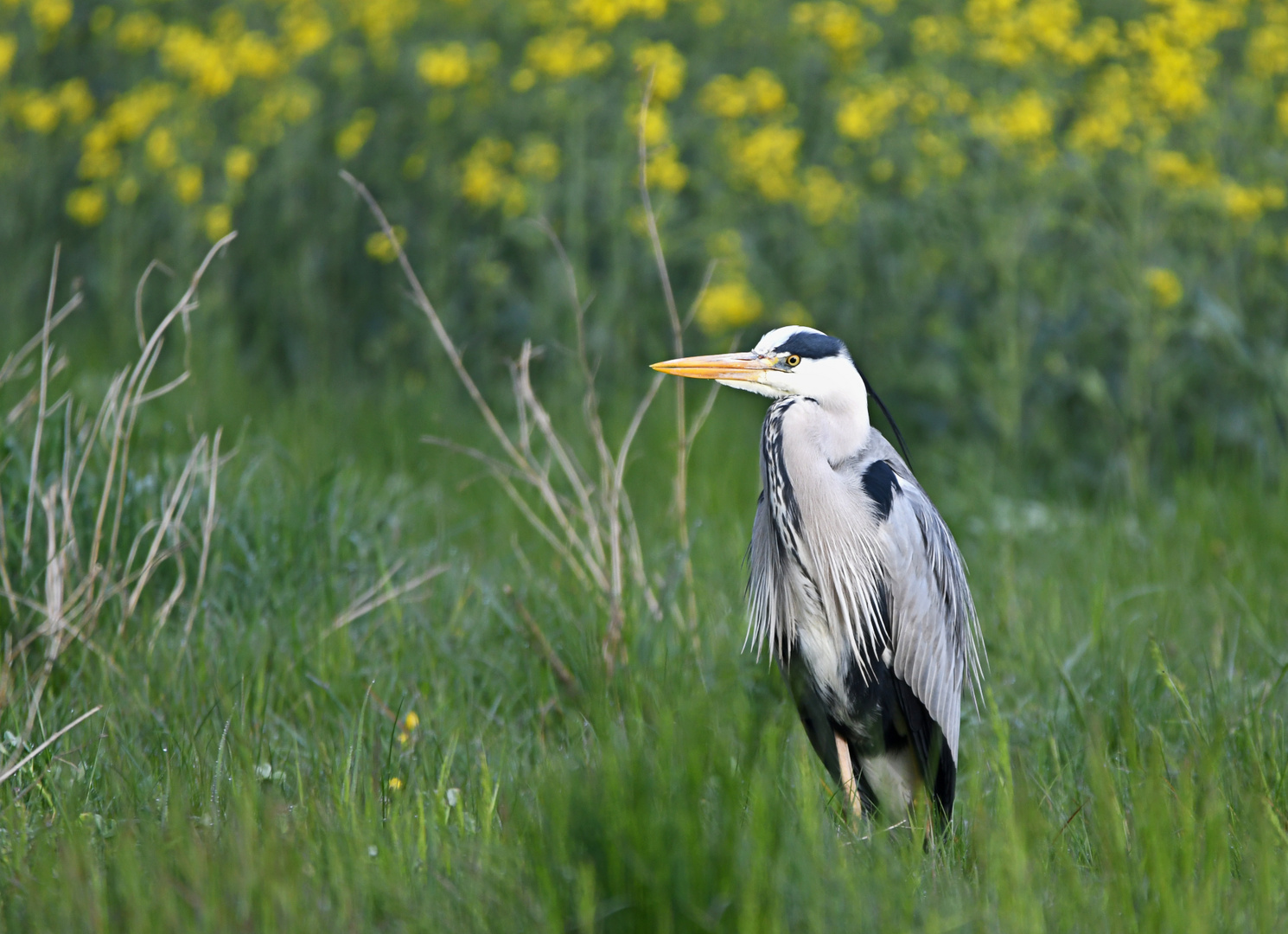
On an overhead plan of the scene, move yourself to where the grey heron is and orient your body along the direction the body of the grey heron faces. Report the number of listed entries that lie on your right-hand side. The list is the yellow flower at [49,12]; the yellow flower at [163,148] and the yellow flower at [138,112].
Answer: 3

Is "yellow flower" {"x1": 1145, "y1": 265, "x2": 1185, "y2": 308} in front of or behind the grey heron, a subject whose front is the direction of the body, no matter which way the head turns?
behind

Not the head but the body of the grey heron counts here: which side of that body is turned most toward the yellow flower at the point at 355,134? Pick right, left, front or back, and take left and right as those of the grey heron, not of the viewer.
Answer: right

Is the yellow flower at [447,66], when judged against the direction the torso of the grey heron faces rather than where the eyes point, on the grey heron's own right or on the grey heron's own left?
on the grey heron's own right

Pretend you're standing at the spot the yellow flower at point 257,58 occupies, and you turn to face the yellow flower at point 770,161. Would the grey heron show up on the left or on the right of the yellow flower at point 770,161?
right

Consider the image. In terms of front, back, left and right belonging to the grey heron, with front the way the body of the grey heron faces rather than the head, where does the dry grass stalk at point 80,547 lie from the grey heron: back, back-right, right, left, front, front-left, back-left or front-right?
front-right

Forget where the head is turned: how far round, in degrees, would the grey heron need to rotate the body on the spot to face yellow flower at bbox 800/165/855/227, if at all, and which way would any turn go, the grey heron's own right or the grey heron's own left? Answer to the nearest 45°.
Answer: approximately 135° to the grey heron's own right

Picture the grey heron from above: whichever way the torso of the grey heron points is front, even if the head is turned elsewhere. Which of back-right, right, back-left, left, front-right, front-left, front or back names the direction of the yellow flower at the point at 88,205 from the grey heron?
right

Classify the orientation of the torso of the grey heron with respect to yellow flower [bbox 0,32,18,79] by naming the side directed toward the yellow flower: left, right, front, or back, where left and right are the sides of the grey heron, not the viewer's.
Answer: right

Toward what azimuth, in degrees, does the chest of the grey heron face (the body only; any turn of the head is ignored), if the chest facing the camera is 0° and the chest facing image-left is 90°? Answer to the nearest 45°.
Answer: approximately 45°

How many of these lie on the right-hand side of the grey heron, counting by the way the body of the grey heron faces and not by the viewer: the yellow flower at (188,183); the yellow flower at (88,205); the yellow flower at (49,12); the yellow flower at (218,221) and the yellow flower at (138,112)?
5

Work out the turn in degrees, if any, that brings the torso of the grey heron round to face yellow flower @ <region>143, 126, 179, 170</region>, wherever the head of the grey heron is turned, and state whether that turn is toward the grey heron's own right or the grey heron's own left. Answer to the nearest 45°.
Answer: approximately 90° to the grey heron's own right

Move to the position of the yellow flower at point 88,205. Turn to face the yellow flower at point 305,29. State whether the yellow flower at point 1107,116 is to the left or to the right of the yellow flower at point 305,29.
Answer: right

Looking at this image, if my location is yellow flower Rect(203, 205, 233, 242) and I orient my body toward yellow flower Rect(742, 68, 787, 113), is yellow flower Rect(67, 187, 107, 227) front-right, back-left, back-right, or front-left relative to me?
back-left

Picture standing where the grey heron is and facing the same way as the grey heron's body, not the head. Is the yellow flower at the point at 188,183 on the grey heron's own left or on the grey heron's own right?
on the grey heron's own right
